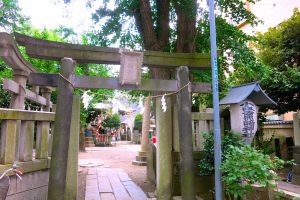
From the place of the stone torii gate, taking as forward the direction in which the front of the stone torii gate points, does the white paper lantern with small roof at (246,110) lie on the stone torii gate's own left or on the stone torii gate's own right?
on the stone torii gate's own left

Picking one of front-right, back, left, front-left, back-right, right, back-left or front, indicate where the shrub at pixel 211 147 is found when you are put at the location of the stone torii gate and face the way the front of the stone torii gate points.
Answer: left

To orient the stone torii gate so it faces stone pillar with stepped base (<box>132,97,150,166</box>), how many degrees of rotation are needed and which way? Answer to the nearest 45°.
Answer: approximately 180°

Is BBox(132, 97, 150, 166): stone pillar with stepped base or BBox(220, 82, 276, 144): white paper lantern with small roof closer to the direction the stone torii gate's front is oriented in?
the white paper lantern with small roof

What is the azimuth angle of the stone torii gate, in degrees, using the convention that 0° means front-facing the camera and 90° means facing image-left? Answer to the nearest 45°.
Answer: approximately 0°

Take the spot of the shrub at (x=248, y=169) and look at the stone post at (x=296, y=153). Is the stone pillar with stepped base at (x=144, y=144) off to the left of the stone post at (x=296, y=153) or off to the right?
left

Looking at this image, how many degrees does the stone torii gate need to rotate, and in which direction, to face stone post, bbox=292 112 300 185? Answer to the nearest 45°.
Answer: approximately 135° to its left

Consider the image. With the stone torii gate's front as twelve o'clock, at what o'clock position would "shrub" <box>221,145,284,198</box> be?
The shrub is roughly at 10 o'clock from the stone torii gate.

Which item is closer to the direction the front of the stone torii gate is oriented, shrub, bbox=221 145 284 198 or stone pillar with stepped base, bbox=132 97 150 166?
the shrub
